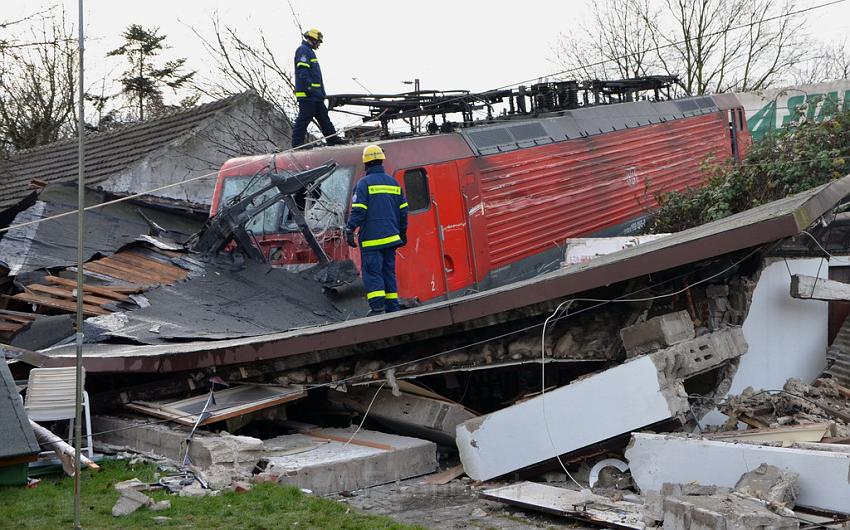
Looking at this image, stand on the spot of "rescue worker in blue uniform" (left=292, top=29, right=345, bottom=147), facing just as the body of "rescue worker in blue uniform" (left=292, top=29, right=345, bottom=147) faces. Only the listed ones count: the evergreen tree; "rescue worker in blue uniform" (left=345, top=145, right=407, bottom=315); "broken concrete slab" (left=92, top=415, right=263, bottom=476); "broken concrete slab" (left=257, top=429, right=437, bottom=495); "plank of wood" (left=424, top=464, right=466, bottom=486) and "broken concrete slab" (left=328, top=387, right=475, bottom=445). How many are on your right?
5

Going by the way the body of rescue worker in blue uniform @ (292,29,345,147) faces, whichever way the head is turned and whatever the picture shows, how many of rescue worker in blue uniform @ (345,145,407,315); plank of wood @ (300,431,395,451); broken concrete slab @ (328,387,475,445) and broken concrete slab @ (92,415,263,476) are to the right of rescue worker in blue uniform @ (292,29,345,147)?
4

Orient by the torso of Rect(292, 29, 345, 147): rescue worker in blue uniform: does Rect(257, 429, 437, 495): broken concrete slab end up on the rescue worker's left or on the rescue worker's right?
on the rescue worker's right

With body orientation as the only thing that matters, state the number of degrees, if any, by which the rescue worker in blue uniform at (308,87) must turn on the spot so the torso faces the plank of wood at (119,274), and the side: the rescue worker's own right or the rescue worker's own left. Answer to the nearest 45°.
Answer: approximately 135° to the rescue worker's own right

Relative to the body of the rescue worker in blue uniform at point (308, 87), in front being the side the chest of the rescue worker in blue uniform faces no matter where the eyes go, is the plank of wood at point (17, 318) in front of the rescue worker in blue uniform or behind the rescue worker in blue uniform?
behind

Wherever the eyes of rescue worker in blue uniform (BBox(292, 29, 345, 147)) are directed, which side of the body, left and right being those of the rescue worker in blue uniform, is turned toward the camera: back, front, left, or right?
right

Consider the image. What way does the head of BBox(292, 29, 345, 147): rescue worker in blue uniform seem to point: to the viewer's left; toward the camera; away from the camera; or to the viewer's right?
to the viewer's right

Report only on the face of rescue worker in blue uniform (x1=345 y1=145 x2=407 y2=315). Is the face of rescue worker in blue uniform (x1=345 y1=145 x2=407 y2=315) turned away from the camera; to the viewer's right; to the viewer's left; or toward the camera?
away from the camera
